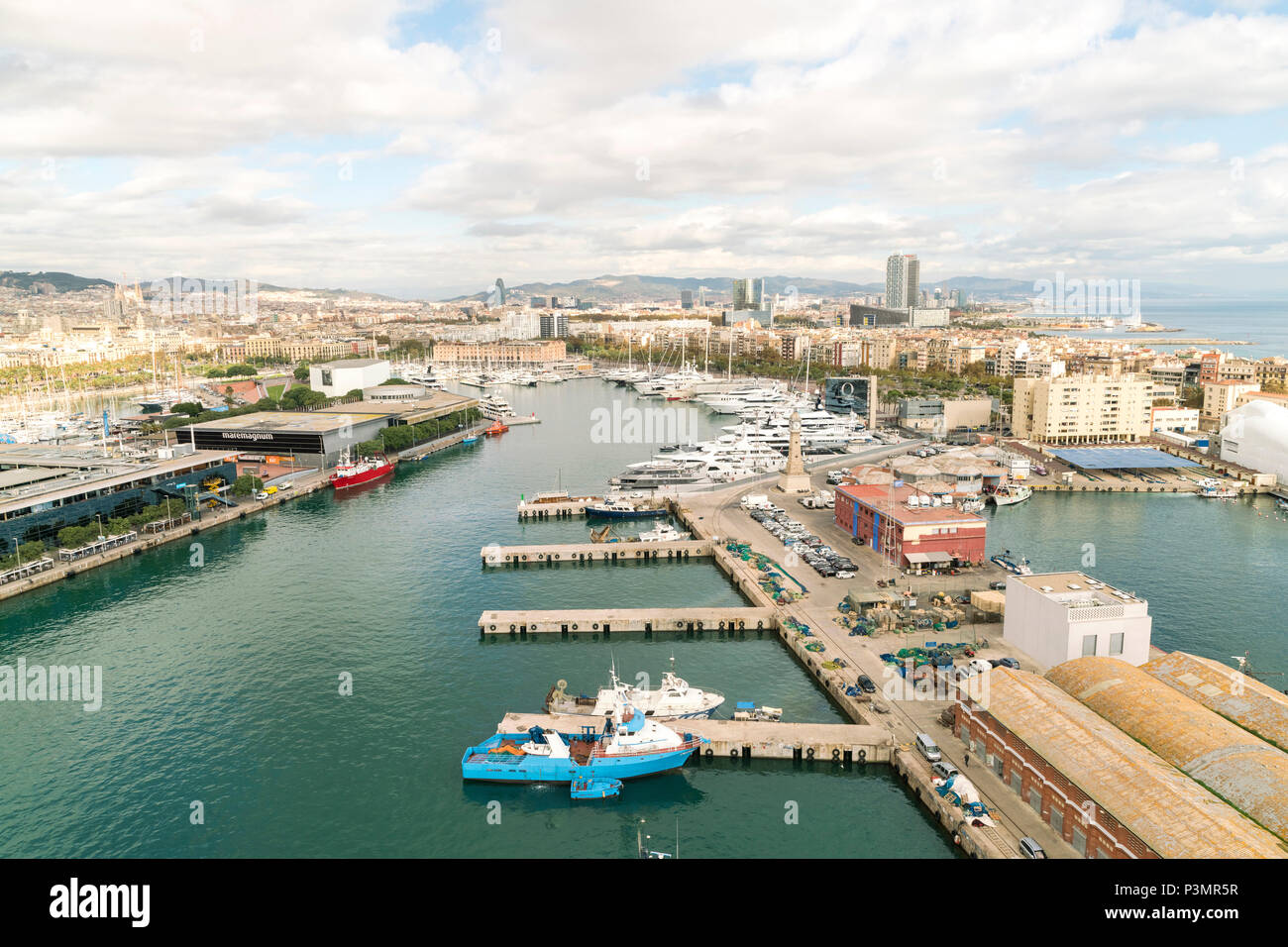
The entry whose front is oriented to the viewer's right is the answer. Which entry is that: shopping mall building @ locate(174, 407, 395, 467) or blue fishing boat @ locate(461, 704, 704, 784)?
the blue fishing boat

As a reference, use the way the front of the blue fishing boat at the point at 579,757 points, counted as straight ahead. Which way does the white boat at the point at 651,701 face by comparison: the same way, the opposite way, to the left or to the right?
the same way

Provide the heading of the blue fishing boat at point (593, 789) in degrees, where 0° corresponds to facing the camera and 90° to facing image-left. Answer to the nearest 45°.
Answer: approximately 270°

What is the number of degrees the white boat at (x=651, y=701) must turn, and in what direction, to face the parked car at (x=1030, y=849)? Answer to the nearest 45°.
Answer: approximately 45° to its right

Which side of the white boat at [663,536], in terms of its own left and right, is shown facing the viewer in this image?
right

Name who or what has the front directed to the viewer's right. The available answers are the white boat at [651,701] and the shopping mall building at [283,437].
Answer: the white boat

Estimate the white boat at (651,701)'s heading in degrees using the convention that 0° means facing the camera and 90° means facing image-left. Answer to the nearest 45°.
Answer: approximately 270°

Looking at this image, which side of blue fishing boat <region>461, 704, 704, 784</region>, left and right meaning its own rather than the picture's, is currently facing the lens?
right

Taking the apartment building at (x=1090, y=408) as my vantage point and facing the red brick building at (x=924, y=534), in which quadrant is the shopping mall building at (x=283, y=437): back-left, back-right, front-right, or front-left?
front-right

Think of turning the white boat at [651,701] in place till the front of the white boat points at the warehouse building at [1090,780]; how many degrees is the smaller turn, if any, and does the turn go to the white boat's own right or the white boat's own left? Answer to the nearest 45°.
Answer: approximately 45° to the white boat's own right

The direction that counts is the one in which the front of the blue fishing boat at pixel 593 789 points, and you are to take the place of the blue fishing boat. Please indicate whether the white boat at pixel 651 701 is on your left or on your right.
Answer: on your left

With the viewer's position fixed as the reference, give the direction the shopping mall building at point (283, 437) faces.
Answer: facing the viewer and to the left of the viewer

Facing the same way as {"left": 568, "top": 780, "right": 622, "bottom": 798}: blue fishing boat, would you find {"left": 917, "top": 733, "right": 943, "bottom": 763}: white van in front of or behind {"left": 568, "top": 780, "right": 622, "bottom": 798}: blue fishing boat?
in front
